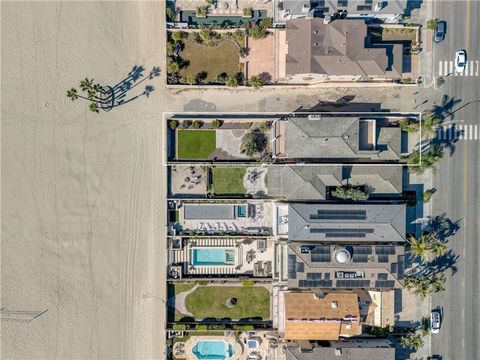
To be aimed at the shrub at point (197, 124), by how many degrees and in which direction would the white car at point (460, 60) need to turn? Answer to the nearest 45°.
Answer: approximately 45° to its right

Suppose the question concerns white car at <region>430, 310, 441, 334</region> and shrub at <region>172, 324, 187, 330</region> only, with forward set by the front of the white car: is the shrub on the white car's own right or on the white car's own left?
on the white car's own right

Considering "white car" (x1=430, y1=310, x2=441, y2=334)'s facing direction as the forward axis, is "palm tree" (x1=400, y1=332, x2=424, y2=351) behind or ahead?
ahead

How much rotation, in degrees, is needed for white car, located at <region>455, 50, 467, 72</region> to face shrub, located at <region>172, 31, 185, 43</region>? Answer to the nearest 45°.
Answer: approximately 45° to its right

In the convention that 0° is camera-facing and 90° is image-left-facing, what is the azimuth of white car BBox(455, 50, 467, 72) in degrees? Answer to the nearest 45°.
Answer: approximately 0°
